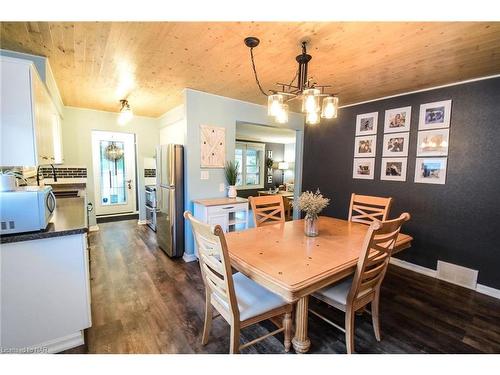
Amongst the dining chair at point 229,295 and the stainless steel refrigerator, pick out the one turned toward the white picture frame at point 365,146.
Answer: the dining chair

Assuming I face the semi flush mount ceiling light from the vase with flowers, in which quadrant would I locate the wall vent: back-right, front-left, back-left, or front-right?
back-right

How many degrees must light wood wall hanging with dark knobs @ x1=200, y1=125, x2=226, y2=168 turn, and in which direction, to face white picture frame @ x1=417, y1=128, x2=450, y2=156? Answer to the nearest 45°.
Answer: approximately 45° to its left

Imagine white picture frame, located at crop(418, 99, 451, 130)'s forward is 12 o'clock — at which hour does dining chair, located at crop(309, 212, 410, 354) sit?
The dining chair is roughly at 11 o'clock from the white picture frame.

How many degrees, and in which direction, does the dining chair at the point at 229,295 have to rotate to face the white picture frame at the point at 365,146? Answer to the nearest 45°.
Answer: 0° — it already faces it

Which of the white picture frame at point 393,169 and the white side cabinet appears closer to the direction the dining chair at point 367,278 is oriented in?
the white side cabinet

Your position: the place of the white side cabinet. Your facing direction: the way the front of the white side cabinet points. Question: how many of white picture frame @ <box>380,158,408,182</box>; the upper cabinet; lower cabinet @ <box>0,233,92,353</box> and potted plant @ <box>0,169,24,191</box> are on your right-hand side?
3

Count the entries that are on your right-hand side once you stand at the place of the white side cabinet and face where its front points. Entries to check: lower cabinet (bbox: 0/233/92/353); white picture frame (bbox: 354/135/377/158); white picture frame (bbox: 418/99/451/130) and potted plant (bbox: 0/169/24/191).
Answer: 2

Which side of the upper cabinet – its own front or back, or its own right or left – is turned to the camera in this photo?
right

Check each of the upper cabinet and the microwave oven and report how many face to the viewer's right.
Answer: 2

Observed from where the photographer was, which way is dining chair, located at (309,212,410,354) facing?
facing away from the viewer and to the left of the viewer
